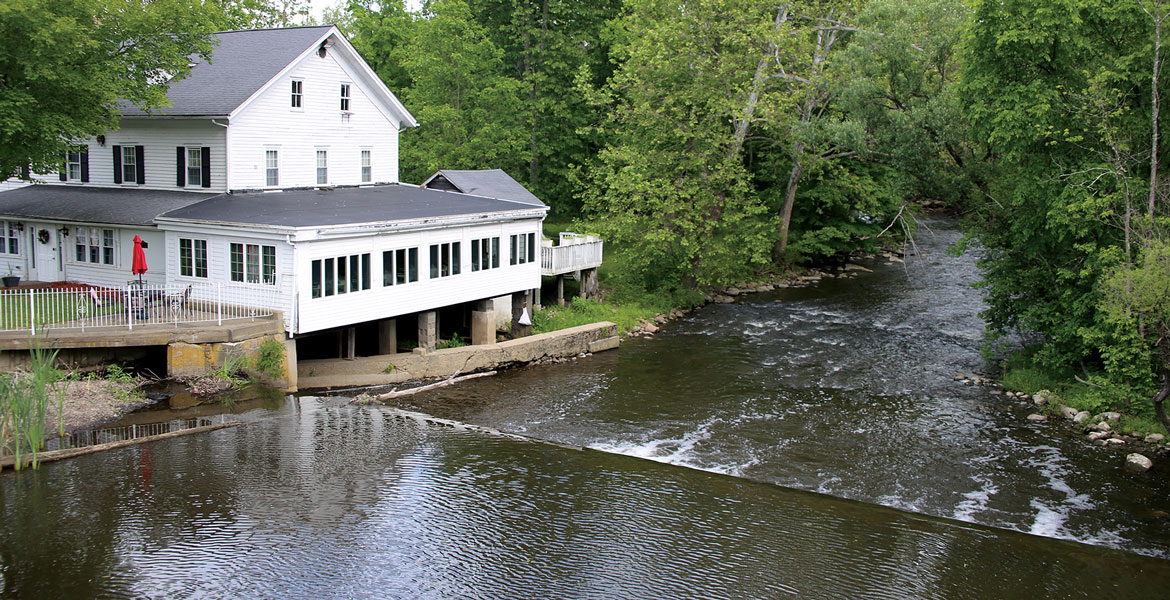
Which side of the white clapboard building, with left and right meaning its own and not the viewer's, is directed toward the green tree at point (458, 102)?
back

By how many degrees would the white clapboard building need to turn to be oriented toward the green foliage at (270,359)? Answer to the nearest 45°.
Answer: approximately 45° to its left

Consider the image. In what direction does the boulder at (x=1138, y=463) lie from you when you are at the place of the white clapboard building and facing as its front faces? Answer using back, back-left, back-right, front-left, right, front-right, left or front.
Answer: left

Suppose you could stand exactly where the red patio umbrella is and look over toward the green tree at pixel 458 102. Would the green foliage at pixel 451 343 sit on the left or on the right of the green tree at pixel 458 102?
right

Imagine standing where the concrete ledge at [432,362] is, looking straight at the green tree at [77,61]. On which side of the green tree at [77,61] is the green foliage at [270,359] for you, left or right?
left

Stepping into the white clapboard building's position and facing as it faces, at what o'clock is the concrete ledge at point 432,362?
The concrete ledge is roughly at 9 o'clock from the white clapboard building.

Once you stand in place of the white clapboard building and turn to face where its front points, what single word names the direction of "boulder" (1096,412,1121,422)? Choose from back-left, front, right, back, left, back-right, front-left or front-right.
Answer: left

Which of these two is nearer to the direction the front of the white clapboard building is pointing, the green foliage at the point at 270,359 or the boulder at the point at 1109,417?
the green foliage

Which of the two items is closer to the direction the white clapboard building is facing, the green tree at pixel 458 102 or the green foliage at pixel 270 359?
the green foliage
